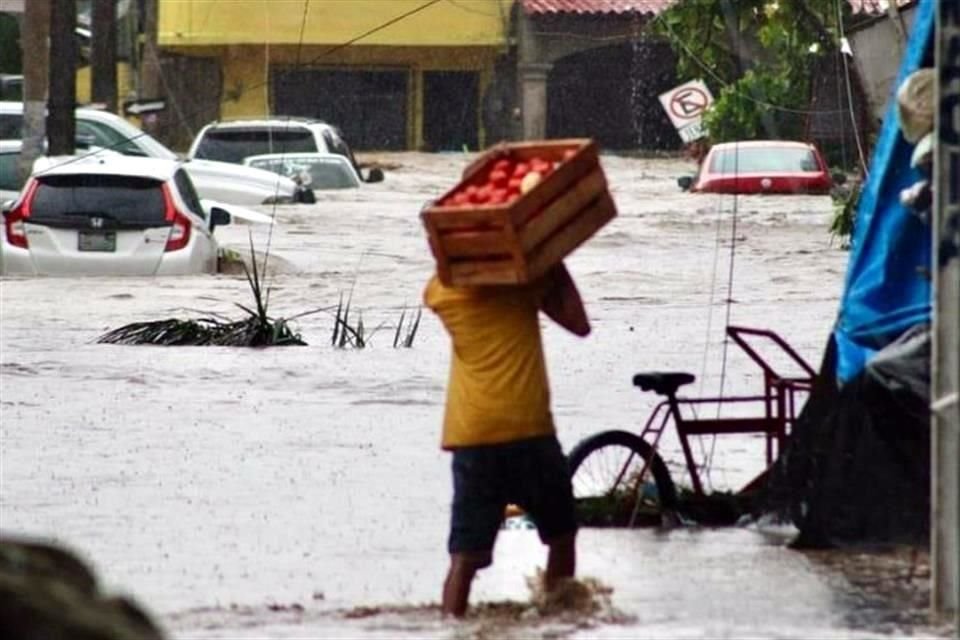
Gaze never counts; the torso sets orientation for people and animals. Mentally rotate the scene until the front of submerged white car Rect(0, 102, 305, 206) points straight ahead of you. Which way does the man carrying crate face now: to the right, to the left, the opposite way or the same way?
to the left

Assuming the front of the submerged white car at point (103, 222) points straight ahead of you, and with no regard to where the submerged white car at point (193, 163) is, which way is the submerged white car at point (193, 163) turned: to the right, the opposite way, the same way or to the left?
to the right

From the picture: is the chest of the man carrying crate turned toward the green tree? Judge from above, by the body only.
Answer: yes

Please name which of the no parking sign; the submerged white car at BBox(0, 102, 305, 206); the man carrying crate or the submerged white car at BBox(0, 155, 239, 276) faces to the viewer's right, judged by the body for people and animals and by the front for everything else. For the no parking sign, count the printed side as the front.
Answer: the submerged white car at BBox(0, 102, 305, 206)

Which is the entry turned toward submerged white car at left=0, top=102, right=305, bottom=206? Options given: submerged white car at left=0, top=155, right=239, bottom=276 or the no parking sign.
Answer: submerged white car at left=0, top=155, right=239, bottom=276

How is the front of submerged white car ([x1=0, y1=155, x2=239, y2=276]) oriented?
away from the camera

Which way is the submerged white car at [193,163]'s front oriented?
to the viewer's right

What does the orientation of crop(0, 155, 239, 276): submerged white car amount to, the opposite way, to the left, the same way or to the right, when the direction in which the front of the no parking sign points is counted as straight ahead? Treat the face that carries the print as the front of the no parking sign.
the opposite way

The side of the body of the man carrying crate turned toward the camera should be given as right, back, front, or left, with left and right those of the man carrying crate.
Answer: back

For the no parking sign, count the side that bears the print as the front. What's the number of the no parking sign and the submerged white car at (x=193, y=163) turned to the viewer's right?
1
